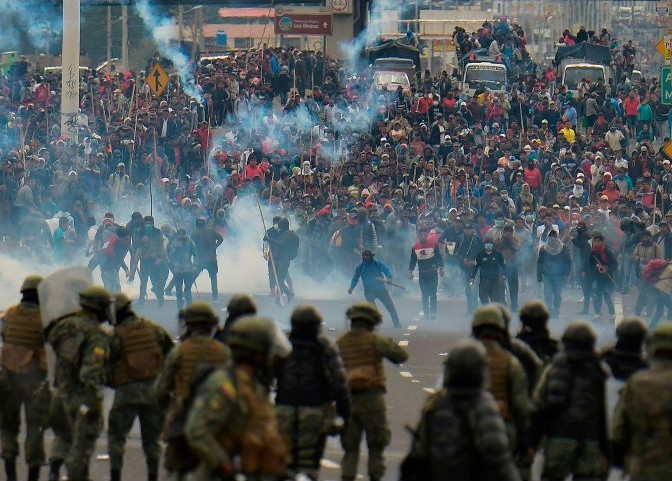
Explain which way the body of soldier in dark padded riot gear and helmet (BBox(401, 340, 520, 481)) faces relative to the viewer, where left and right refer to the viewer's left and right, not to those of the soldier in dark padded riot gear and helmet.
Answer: facing away from the viewer

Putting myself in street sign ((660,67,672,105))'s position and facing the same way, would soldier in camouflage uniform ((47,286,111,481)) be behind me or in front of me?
in front

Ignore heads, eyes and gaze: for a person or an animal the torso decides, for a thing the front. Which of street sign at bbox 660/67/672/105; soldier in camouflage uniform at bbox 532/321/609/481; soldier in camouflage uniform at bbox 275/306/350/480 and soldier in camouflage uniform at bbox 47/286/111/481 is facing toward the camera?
the street sign

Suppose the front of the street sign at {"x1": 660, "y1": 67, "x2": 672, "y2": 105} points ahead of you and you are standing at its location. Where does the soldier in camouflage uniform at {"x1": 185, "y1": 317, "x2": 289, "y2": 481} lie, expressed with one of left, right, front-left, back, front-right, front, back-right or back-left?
front

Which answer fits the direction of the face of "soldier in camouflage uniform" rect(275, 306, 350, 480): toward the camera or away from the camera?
away from the camera

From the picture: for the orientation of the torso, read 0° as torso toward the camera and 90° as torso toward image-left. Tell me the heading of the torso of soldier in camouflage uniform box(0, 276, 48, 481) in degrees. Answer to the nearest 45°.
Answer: approximately 180°

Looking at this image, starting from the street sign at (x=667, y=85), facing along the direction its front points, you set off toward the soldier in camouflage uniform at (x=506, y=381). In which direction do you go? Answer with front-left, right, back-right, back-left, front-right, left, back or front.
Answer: front

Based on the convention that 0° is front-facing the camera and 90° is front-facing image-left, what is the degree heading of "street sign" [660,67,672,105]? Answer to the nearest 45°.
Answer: approximately 0°

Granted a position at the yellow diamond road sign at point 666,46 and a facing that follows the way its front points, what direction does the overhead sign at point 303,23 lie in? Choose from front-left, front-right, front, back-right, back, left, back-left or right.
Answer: back-right

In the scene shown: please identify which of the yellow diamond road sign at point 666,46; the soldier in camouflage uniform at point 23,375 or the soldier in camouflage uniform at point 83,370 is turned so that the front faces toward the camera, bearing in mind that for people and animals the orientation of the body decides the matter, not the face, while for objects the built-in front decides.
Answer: the yellow diamond road sign

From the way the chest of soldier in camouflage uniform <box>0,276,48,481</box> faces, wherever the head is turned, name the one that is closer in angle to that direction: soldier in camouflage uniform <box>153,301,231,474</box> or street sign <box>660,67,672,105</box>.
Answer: the street sign

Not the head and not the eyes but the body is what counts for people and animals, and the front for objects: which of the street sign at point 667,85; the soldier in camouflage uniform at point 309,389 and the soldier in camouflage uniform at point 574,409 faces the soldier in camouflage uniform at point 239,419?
the street sign

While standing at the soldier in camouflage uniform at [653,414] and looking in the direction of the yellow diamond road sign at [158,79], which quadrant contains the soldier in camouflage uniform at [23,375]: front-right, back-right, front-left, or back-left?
front-left

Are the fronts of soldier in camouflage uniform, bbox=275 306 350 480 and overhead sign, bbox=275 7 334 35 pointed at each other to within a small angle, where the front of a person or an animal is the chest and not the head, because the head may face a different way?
yes

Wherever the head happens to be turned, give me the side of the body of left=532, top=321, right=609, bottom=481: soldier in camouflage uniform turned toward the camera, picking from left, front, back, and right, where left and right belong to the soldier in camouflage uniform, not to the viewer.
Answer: back

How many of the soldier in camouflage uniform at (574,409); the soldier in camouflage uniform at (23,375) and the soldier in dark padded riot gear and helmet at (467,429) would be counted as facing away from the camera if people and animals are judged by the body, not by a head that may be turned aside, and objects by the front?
3

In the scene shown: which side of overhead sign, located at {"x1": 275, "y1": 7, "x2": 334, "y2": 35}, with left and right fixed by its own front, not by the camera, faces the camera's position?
front

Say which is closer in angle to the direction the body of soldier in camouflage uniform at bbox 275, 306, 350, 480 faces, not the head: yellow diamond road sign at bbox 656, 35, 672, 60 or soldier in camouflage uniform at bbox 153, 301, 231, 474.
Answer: the yellow diamond road sign

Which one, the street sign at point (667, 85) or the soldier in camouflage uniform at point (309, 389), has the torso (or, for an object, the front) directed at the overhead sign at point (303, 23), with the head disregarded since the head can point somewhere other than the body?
the soldier in camouflage uniform

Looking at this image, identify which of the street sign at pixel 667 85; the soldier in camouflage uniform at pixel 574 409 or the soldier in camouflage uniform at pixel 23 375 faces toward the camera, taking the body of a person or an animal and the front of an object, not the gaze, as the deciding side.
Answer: the street sign

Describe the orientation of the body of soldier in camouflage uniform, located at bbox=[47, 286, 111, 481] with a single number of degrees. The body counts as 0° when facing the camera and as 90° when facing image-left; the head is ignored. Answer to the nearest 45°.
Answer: approximately 225°
